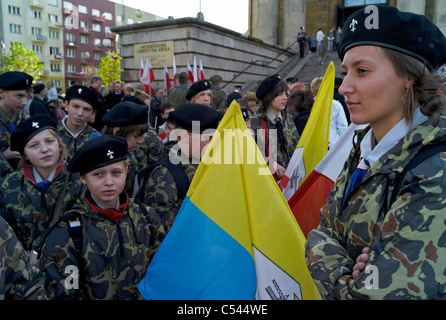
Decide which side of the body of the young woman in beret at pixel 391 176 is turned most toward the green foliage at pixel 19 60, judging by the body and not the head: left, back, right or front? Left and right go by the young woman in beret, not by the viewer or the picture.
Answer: right

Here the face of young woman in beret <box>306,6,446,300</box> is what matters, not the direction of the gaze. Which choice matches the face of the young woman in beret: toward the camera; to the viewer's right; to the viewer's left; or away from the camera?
to the viewer's left

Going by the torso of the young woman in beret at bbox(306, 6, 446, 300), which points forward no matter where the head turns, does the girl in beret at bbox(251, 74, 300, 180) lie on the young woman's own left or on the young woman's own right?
on the young woman's own right

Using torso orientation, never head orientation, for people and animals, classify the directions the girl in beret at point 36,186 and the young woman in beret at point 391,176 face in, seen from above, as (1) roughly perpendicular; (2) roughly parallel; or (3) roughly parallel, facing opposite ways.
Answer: roughly perpendicular

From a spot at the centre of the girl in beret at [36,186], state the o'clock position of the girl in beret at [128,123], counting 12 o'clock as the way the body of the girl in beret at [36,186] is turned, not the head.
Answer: the girl in beret at [128,123] is roughly at 8 o'clock from the girl in beret at [36,186].

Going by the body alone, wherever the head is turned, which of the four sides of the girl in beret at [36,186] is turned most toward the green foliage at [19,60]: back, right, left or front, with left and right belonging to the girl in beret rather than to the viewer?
back

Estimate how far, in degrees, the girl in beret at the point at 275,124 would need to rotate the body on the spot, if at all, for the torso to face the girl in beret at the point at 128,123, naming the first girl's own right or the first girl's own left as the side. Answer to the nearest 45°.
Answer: approximately 90° to the first girl's own right

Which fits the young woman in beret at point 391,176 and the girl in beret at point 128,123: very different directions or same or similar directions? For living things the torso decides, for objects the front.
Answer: very different directions

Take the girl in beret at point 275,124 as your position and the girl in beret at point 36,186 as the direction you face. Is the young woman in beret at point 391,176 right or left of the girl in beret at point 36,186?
left

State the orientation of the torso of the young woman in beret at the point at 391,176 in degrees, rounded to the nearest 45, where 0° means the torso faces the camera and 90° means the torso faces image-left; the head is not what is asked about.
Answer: approximately 45°

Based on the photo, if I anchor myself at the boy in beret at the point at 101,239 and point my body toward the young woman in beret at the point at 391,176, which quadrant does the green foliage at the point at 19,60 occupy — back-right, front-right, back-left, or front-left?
back-left

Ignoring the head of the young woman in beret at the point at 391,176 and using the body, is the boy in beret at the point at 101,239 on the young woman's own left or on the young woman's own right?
on the young woman's own right
